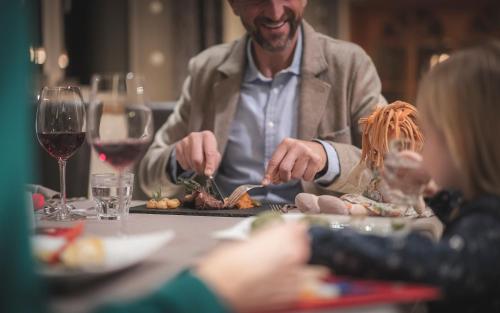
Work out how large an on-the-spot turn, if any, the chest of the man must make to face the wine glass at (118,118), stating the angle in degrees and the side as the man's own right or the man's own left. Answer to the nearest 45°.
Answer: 0° — they already face it

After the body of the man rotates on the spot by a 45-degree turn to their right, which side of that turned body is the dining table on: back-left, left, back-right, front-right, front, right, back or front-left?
front-left

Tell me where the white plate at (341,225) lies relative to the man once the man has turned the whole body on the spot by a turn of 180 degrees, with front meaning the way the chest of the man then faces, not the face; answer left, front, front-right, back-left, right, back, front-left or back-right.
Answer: back

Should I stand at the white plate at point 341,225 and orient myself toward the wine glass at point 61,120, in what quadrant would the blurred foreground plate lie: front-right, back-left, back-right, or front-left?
front-left

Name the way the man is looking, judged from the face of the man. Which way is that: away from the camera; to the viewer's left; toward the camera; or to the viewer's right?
toward the camera

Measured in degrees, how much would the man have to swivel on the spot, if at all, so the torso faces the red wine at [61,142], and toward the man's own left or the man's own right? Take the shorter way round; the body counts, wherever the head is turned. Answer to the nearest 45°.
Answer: approximately 45° to the man's own right

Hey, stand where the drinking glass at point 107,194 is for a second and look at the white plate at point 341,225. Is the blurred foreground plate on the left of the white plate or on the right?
right

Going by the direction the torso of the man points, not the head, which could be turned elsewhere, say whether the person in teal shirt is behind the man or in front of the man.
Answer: in front

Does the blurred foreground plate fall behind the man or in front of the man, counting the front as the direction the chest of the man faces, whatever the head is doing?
in front

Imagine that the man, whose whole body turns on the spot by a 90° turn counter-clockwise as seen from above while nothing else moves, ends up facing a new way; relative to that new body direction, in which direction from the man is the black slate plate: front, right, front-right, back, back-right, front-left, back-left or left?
right

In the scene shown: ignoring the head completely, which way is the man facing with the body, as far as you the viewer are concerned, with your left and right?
facing the viewer

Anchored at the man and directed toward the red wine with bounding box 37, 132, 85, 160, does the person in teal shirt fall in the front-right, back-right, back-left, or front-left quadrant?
front-left
